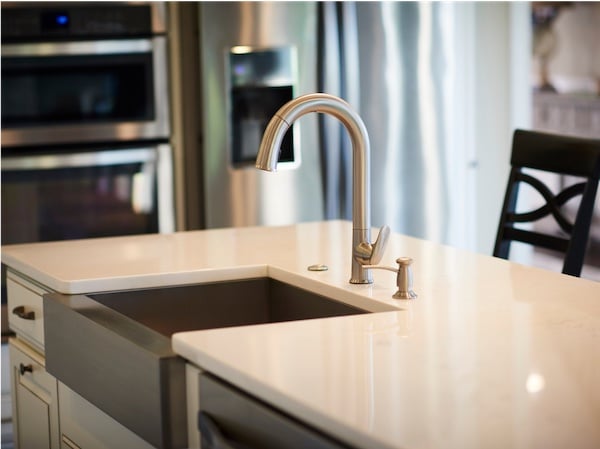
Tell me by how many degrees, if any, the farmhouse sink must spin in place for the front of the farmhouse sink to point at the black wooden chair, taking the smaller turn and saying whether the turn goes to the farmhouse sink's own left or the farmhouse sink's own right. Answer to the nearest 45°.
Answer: approximately 180°

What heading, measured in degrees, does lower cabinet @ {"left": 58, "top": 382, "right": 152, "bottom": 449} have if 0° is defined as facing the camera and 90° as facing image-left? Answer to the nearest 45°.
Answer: approximately 45°

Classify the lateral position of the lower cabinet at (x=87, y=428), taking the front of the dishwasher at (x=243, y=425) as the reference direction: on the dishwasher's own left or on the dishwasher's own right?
on the dishwasher's own right

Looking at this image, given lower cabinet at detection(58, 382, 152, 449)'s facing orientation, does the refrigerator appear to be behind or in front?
behind

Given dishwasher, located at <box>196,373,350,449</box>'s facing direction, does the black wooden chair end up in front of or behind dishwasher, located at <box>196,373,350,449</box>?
behind

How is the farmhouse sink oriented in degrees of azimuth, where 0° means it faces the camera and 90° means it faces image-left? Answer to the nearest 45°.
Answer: approximately 45°

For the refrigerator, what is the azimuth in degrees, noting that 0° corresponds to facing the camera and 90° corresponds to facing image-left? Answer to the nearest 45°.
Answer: approximately 0°

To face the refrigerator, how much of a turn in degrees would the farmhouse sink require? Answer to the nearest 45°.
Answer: approximately 135° to its right
